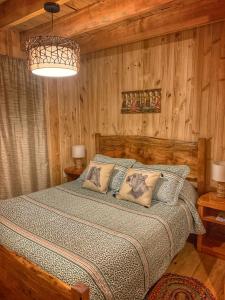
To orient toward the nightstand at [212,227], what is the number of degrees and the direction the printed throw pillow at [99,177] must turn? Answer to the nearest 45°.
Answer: approximately 135° to its left

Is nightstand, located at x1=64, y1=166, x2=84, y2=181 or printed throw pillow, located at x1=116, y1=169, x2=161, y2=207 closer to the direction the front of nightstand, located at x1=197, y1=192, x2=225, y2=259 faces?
the printed throw pillow

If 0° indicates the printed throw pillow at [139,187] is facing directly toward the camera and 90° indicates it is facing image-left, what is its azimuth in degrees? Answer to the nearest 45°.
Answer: approximately 45°

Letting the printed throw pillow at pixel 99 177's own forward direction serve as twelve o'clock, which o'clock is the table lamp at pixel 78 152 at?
The table lamp is roughly at 4 o'clock from the printed throw pillow.

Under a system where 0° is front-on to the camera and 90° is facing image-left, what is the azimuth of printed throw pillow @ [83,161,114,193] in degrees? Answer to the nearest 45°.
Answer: approximately 45°

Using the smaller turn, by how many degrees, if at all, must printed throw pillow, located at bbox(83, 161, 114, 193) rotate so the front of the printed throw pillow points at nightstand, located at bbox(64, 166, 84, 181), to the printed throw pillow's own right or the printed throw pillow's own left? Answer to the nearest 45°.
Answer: approximately 90° to the printed throw pillow's own right

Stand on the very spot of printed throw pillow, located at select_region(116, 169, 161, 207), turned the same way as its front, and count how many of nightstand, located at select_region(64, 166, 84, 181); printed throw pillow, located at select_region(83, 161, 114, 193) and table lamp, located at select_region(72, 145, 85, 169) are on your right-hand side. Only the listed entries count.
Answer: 3
